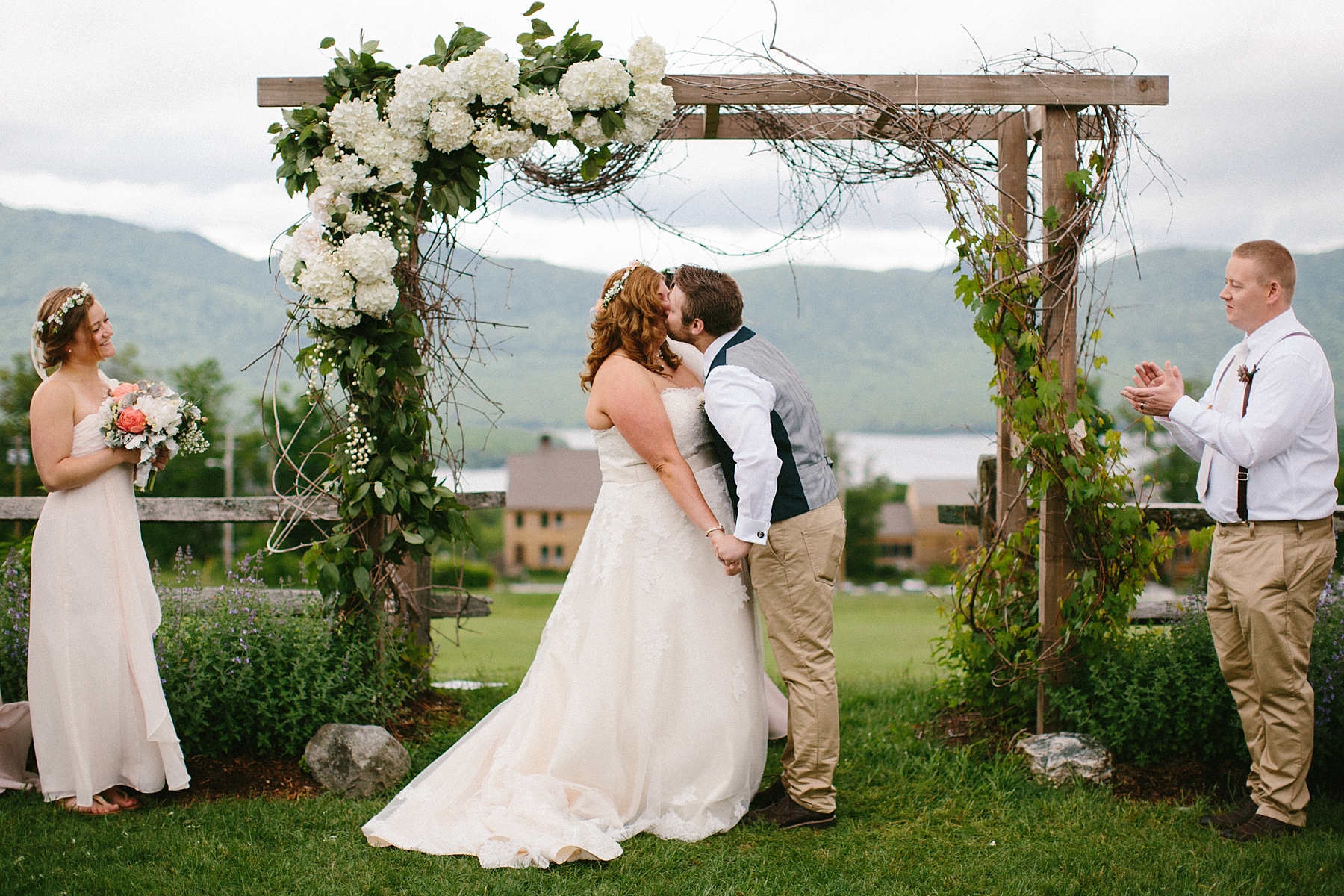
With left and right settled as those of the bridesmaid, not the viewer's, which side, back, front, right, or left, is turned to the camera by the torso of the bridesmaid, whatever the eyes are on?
right

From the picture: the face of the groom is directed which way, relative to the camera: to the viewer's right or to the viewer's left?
to the viewer's left

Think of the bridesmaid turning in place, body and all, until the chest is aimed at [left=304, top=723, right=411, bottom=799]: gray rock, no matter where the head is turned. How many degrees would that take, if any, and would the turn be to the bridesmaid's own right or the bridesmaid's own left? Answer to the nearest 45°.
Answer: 0° — they already face it

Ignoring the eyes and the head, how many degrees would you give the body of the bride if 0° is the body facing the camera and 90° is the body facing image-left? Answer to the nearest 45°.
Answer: approximately 270°

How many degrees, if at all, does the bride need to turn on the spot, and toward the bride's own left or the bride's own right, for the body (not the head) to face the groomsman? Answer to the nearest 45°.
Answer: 0° — they already face them

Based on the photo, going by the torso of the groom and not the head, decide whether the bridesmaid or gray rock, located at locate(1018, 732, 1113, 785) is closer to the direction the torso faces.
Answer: the bridesmaid

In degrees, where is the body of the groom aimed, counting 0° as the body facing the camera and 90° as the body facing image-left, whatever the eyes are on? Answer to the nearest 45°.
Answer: approximately 90°

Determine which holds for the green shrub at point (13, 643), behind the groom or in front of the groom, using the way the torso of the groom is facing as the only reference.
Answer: in front

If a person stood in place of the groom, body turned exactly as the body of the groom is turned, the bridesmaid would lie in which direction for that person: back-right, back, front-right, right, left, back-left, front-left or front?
front

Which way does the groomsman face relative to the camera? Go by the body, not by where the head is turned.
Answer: to the viewer's left

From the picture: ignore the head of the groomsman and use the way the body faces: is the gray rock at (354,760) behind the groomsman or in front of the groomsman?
in front
